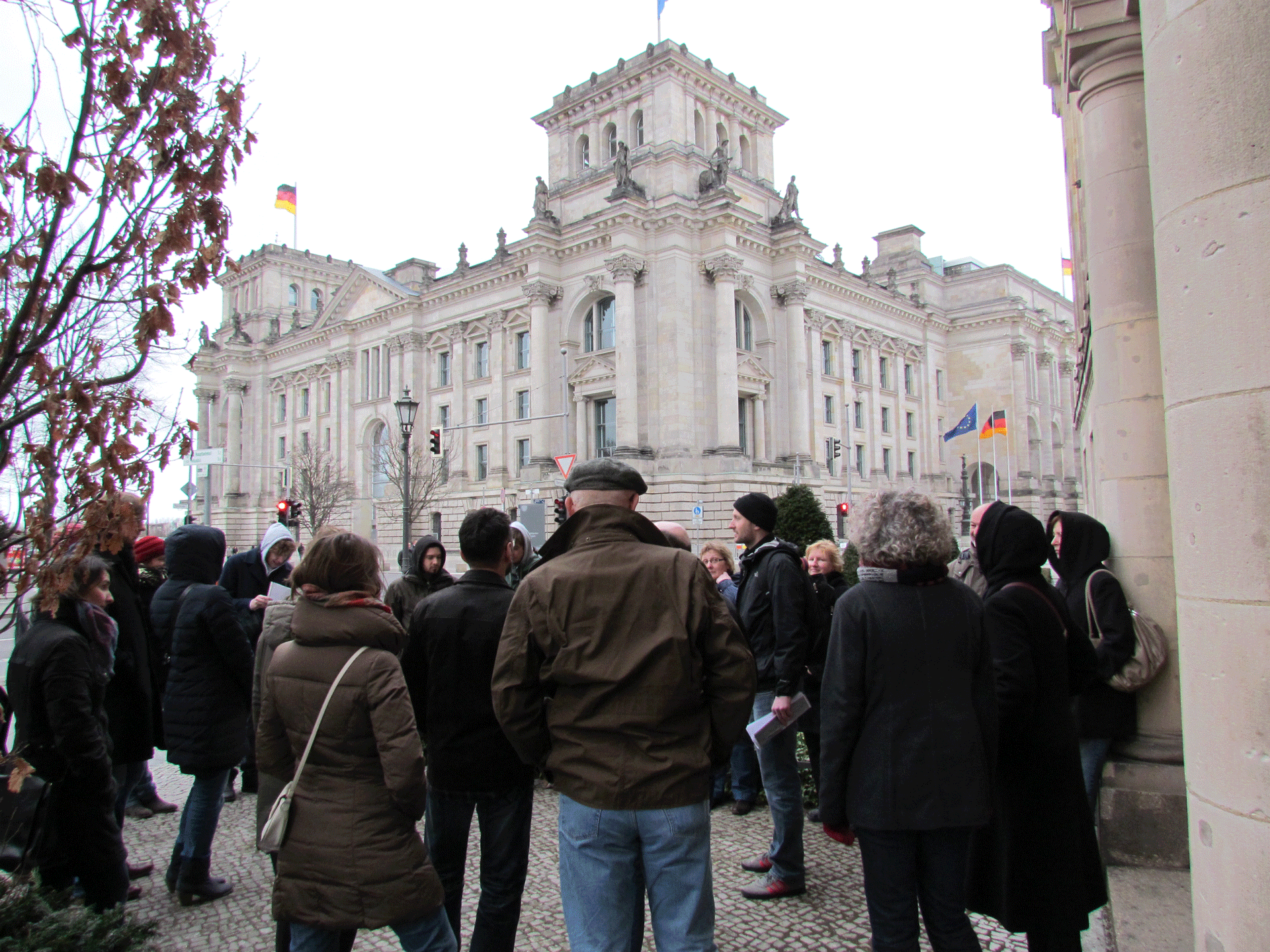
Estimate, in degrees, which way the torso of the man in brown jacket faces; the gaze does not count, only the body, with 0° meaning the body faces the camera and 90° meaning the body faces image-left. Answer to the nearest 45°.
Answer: approximately 180°

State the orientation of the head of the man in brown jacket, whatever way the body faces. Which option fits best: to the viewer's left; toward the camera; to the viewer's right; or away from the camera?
away from the camera

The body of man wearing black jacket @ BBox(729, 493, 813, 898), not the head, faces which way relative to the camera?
to the viewer's left

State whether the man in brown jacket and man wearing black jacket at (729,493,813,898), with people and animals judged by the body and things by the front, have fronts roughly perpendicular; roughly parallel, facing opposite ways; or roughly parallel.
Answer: roughly perpendicular

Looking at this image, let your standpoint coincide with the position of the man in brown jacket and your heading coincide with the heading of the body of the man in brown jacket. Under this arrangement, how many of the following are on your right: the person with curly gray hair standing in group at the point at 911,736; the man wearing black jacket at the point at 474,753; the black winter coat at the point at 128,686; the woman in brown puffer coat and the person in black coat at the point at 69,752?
1

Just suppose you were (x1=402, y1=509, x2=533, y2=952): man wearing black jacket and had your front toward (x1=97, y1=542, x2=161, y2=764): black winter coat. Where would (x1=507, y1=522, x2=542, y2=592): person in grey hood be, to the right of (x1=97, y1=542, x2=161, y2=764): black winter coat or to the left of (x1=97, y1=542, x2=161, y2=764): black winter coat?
right

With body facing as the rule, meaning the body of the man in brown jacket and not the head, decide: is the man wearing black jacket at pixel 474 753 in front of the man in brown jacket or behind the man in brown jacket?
in front

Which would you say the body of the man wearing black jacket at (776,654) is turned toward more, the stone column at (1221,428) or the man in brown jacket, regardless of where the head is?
the man in brown jacket

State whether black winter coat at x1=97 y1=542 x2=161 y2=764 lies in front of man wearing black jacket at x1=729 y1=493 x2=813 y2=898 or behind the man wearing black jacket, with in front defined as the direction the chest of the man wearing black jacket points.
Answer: in front

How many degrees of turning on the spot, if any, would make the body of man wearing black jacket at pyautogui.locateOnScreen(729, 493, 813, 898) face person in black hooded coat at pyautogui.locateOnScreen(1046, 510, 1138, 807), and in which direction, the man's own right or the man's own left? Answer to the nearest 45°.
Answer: approximately 180°

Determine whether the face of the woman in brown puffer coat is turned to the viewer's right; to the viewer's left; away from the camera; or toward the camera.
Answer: away from the camera

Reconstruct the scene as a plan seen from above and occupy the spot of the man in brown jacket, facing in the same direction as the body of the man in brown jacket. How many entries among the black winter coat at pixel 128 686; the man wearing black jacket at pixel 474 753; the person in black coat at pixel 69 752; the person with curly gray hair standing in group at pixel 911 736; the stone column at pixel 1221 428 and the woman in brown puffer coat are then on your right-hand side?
2

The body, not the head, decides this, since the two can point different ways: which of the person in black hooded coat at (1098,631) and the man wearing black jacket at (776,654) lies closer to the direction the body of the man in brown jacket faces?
the man wearing black jacket

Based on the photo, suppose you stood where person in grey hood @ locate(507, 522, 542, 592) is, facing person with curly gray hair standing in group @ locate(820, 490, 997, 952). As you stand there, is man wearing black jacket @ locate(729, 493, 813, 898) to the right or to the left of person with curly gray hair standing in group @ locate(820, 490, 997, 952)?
left

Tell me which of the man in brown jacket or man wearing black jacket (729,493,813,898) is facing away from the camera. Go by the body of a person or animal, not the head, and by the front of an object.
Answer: the man in brown jacket

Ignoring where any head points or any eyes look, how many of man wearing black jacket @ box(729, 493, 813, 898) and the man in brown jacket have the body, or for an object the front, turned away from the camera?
1

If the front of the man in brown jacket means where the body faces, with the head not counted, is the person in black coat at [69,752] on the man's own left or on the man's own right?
on the man's own left
